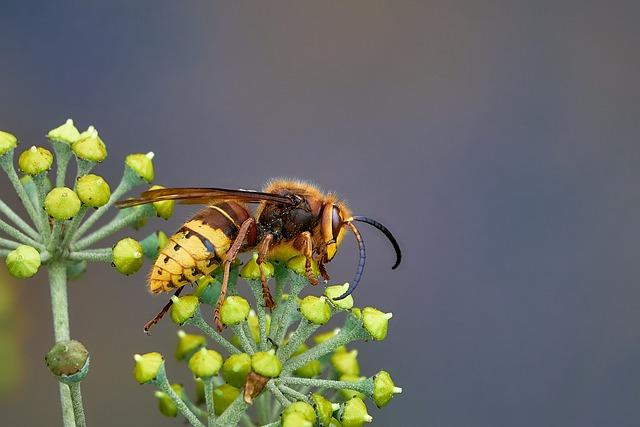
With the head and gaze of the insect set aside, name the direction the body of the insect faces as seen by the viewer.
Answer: to the viewer's right

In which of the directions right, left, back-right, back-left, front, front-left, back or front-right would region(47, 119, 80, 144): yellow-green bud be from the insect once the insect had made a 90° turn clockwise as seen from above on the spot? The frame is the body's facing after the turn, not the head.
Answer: right
